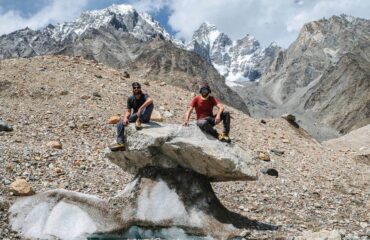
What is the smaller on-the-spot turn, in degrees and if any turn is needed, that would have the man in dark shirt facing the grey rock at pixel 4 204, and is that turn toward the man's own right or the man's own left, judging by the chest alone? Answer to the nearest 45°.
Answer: approximately 90° to the man's own right

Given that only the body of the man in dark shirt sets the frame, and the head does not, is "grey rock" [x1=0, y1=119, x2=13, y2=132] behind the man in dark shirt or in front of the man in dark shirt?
behind

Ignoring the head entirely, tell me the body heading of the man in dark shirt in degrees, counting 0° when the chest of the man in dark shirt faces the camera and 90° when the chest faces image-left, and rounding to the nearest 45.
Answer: approximately 0°

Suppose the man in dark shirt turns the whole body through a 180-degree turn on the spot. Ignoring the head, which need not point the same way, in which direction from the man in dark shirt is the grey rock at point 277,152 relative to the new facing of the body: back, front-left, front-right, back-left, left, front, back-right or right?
front-right

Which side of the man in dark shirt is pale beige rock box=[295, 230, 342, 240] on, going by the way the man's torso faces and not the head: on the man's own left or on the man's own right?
on the man's own left

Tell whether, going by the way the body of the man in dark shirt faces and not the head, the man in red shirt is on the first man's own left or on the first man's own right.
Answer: on the first man's own left
